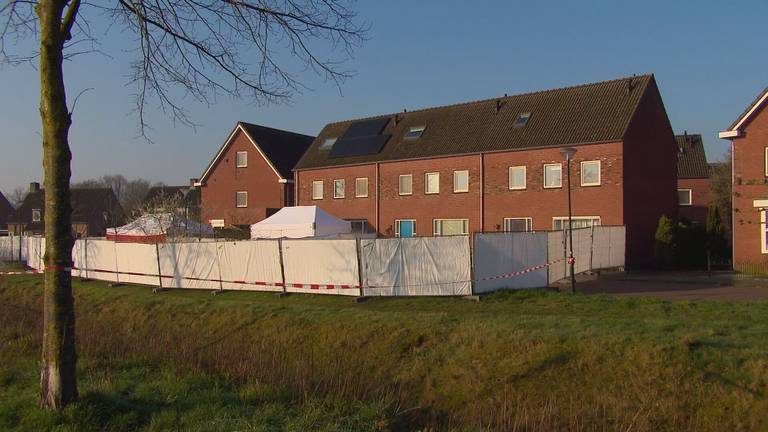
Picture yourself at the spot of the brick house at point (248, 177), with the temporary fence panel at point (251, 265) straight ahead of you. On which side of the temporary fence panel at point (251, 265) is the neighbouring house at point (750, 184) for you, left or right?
left

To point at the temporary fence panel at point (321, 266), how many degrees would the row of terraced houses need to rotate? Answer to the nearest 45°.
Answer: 0° — it already faces it

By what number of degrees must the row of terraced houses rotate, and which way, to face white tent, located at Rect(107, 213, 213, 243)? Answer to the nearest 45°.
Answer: approximately 45° to its right

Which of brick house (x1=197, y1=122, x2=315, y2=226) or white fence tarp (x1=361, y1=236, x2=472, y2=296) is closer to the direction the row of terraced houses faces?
the white fence tarp

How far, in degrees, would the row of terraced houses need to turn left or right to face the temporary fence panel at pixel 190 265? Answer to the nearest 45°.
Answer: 0° — it already faces it

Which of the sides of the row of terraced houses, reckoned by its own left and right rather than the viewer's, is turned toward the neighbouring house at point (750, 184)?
left

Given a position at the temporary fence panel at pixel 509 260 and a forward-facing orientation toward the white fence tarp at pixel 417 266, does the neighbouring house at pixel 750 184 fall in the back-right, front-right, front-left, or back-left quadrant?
back-right

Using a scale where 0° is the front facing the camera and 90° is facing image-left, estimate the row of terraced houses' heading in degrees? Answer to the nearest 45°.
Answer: approximately 45°

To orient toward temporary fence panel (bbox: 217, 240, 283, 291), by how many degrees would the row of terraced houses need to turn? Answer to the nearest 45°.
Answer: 0° — it already faces it

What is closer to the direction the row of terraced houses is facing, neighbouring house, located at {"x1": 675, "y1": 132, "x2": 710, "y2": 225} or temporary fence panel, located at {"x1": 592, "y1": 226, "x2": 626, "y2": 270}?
the temporary fence panel
